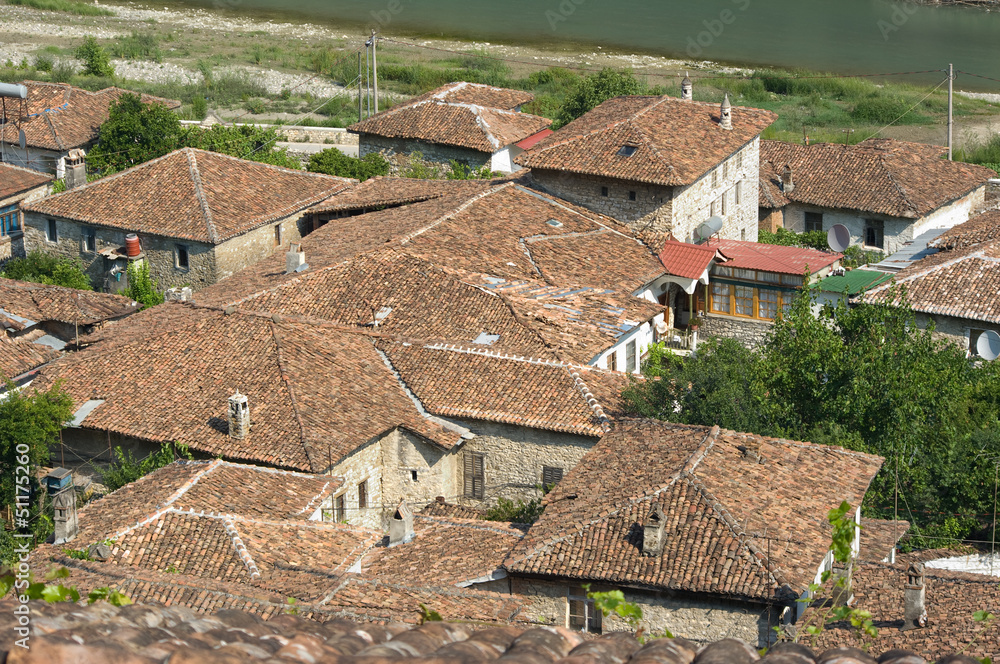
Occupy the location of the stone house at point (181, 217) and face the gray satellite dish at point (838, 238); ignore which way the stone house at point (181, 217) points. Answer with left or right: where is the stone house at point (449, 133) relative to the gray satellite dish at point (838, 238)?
left

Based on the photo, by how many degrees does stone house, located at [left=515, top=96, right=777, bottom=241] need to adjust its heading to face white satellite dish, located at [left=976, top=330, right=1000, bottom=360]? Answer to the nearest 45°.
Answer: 0° — it already faces it

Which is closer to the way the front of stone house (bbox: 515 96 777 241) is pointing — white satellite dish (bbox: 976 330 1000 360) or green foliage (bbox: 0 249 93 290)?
the white satellite dish

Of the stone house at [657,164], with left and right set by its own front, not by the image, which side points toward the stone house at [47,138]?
back

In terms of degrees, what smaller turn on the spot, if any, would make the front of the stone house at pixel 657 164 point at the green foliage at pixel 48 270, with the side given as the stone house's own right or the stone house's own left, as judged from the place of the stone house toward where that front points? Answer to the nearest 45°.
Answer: approximately 135° to the stone house's own right

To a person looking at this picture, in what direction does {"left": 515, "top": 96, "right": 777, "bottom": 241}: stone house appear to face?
facing the viewer and to the right of the viewer

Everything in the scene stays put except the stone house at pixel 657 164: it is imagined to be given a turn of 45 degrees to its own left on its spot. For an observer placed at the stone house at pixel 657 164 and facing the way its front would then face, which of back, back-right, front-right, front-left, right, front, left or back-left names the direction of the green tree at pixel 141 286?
back

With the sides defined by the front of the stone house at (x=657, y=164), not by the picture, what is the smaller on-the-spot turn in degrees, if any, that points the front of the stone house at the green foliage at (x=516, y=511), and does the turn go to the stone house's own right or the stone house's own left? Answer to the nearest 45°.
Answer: approximately 45° to the stone house's own right

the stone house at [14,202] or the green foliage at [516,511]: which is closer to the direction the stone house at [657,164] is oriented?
the green foliage

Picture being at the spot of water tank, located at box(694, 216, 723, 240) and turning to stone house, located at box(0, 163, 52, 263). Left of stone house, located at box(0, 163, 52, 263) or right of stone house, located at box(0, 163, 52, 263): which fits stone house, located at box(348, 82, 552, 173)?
right
